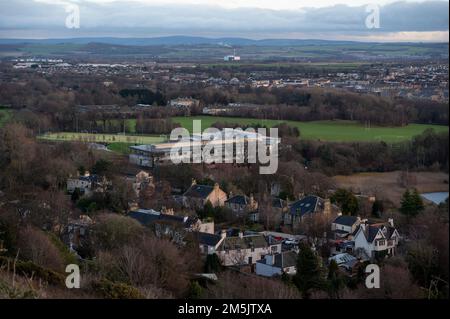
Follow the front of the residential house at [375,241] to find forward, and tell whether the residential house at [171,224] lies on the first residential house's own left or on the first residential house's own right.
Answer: on the first residential house's own right

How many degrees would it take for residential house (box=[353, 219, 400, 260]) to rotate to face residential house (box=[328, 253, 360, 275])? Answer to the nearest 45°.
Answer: approximately 45° to its right

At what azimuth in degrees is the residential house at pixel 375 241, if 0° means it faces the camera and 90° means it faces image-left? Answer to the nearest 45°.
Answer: approximately 315°

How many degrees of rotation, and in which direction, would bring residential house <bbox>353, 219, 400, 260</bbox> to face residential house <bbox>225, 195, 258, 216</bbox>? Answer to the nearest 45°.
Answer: approximately 180°

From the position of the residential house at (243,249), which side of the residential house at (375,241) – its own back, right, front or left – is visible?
right

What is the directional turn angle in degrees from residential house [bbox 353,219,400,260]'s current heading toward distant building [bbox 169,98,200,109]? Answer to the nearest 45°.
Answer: approximately 135° to its left

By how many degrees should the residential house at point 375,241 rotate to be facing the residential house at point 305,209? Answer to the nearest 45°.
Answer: approximately 180°

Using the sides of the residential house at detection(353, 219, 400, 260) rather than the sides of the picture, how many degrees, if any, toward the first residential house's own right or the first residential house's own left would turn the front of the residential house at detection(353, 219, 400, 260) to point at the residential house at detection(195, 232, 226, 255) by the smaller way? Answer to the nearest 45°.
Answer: approximately 135° to the first residential house's own right

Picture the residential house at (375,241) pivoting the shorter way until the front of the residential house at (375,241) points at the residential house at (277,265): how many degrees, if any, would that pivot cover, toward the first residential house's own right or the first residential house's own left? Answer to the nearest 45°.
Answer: approximately 90° to the first residential house's own right
